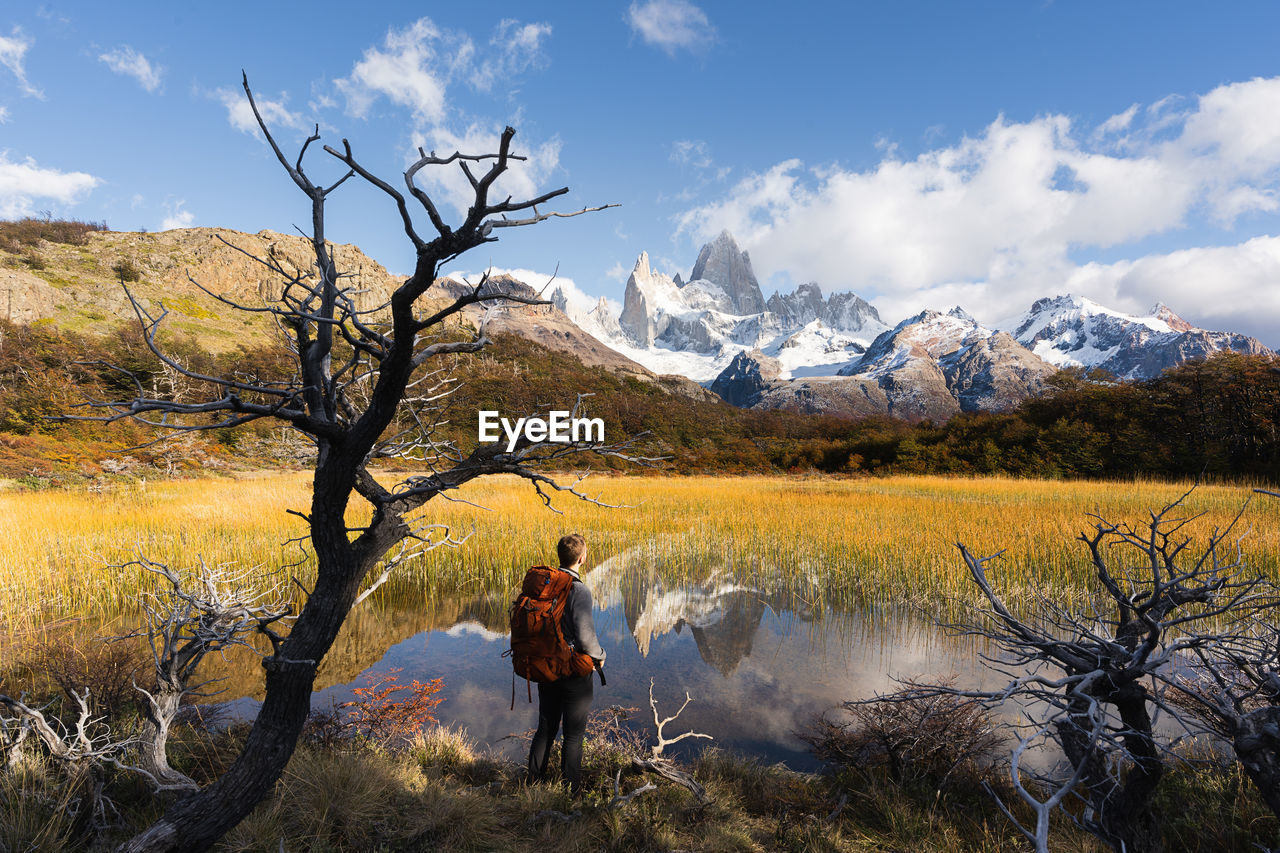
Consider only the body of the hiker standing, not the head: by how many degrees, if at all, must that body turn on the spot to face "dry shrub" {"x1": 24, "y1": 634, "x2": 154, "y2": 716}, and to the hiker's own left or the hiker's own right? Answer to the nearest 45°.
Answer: approximately 135° to the hiker's own left

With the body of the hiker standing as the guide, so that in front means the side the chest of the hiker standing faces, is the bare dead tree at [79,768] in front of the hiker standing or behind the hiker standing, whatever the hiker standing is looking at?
behind

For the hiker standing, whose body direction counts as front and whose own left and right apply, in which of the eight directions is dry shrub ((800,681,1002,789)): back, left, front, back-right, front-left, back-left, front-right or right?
front-right

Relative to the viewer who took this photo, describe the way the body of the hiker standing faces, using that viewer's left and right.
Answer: facing away from the viewer and to the right of the viewer

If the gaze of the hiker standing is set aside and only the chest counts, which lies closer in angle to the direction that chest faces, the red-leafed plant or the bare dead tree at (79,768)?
the red-leafed plant

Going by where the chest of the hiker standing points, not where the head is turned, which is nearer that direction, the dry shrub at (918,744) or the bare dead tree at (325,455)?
the dry shrub

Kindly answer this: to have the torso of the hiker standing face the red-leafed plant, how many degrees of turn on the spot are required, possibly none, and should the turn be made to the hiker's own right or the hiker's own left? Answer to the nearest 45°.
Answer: approximately 90° to the hiker's own left

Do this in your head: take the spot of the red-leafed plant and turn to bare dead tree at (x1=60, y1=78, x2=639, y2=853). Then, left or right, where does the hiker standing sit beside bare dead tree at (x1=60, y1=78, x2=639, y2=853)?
left
